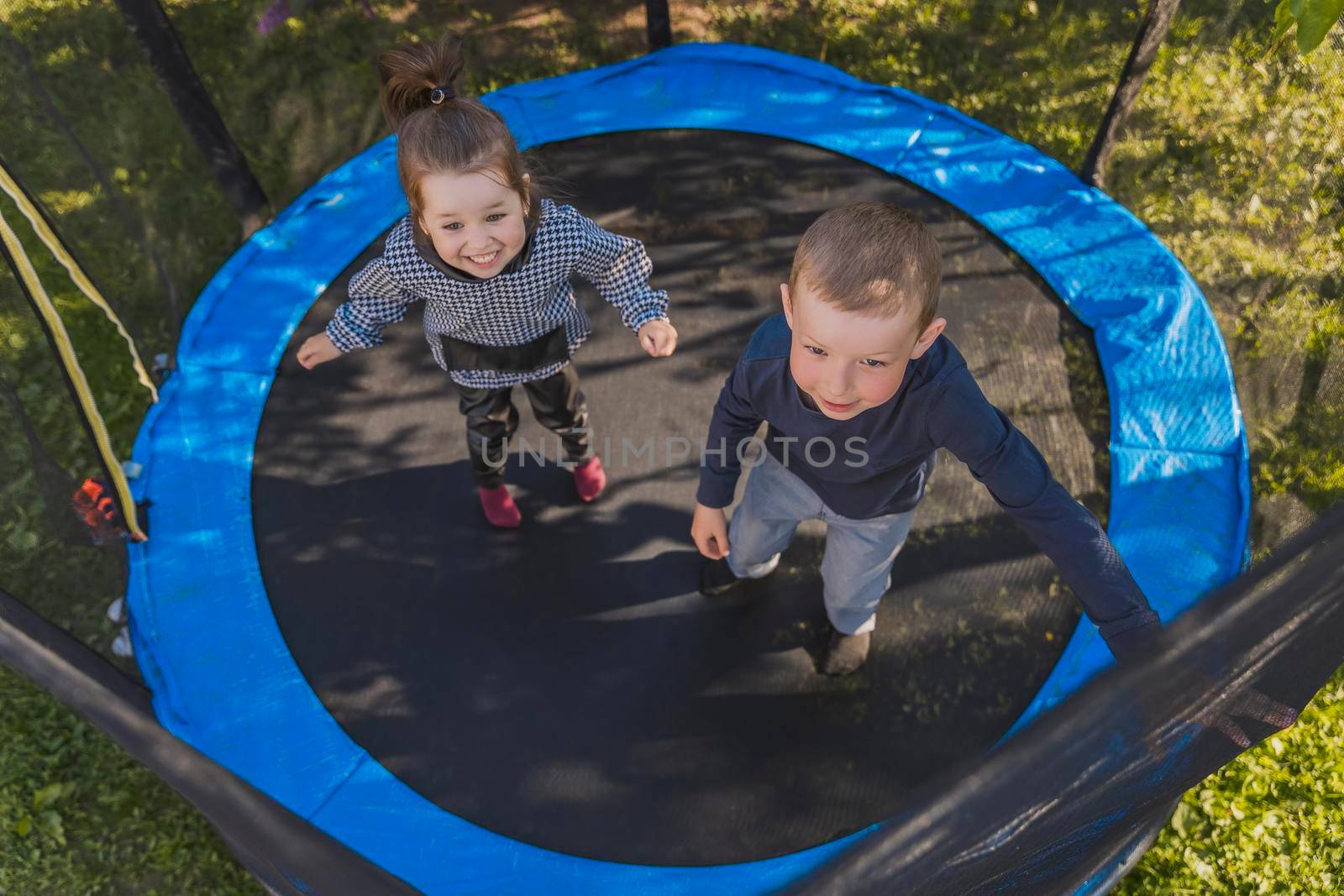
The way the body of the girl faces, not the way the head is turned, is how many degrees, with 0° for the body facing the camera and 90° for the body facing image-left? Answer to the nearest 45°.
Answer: approximately 0°

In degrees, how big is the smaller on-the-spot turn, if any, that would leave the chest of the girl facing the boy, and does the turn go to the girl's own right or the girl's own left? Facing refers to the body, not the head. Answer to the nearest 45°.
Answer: approximately 45° to the girl's own left
